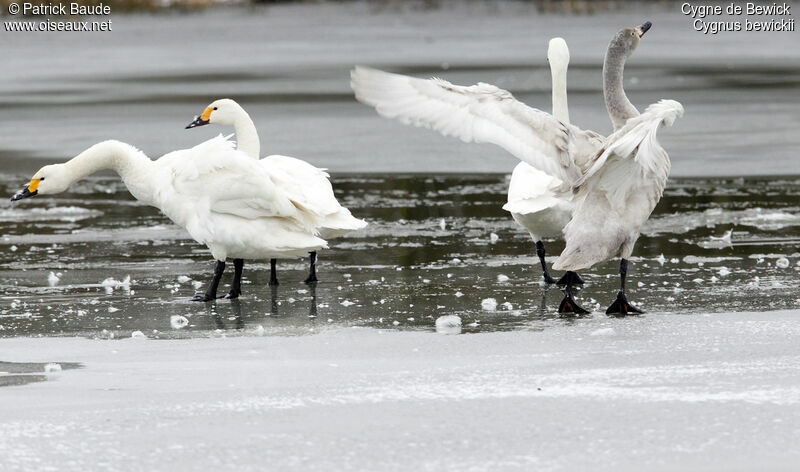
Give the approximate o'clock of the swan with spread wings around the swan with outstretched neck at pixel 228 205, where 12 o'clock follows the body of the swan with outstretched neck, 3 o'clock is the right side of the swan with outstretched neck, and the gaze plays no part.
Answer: The swan with spread wings is roughly at 7 o'clock from the swan with outstretched neck.

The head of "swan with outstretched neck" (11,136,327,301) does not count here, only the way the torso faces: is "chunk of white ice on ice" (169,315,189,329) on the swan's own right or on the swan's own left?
on the swan's own left

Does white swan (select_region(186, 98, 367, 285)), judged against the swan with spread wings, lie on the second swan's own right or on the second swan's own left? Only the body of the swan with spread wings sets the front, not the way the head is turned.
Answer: on the second swan's own left

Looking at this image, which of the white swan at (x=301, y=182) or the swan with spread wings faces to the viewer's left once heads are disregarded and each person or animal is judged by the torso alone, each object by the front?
the white swan

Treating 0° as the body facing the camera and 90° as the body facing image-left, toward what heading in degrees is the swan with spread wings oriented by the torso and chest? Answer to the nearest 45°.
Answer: approximately 225°

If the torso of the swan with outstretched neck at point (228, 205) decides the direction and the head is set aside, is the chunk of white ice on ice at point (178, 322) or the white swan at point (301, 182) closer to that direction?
the chunk of white ice on ice

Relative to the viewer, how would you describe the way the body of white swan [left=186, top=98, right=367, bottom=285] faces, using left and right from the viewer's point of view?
facing to the left of the viewer

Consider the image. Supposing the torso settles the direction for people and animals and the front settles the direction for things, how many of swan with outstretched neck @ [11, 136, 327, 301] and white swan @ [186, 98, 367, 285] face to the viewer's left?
2

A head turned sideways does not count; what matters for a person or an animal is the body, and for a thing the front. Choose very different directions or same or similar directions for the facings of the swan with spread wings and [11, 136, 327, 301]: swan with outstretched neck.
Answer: very different directions

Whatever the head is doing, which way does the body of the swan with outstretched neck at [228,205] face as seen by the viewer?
to the viewer's left

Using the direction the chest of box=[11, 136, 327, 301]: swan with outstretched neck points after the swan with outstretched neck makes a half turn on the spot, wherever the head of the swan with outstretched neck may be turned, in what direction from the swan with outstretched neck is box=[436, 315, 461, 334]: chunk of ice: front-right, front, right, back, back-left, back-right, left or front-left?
front-right

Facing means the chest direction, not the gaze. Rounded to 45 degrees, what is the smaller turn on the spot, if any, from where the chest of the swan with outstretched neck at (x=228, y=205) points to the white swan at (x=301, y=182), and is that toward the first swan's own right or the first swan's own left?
approximately 135° to the first swan's own right

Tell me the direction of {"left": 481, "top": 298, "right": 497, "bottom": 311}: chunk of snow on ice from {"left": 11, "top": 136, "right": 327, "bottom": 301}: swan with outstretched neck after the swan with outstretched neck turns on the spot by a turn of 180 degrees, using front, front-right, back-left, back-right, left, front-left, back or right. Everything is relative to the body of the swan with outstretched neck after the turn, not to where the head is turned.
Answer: front-right

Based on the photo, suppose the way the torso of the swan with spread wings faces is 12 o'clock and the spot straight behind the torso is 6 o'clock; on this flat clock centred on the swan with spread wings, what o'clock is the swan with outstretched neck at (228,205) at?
The swan with outstretched neck is roughly at 8 o'clock from the swan with spread wings.

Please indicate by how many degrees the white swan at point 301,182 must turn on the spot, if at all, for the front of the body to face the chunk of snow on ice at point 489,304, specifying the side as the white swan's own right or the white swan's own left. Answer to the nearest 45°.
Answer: approximately 135° to the white swan's own left
